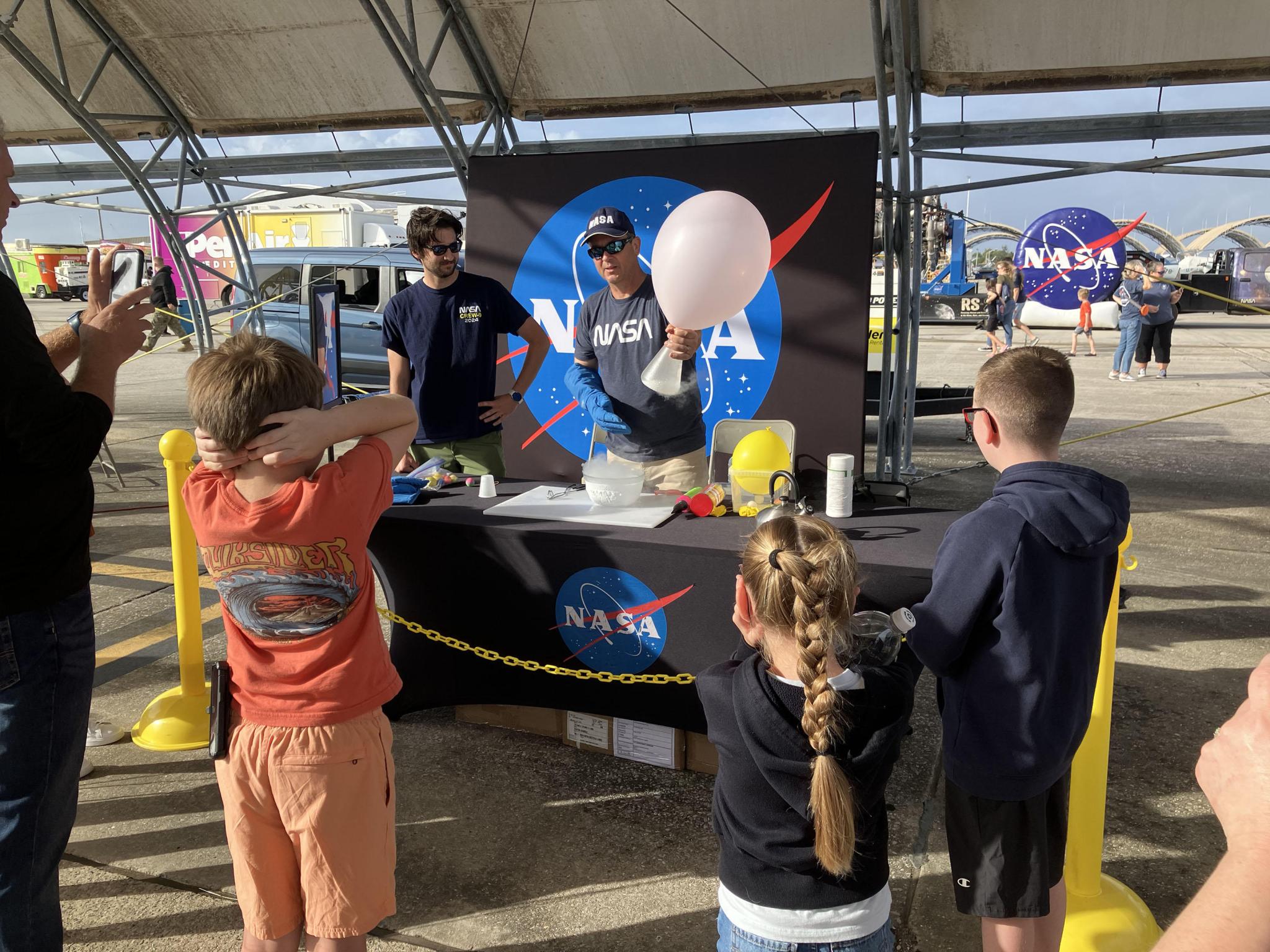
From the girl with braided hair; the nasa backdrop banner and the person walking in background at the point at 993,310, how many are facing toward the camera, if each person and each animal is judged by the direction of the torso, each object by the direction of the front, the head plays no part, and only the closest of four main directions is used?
1

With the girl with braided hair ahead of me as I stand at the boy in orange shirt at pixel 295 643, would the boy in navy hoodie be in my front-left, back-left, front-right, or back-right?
front-left

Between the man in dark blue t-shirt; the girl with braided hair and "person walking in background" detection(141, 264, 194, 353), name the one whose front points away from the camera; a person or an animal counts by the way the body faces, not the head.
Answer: the girl with braided hair

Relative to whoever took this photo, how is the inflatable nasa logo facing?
facing the viewer

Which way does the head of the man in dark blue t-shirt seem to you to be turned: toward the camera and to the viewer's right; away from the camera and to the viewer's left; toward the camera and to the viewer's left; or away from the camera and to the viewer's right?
toward the camera and to the viewer's right

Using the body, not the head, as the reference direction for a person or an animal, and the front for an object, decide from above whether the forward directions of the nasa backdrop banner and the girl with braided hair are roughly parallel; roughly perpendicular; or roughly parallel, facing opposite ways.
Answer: roughly parallel, facing opposite ways

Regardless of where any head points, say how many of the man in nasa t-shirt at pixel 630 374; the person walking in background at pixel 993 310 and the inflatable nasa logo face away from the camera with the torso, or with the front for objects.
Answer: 0

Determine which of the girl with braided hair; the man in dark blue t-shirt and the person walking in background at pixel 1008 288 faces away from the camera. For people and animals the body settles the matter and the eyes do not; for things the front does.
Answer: the girl with braided hair

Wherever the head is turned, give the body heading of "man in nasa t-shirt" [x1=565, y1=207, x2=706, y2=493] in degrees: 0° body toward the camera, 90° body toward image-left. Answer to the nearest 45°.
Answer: approximately 0°

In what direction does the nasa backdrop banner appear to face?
toward the camera

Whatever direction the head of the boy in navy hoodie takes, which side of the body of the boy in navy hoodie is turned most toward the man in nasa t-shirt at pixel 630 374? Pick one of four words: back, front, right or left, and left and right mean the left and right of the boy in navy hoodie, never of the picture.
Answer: front

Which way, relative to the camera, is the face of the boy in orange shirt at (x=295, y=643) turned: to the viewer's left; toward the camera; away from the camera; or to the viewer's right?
away from the camera

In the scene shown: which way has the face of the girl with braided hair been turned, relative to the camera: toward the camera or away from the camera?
away from the camera
